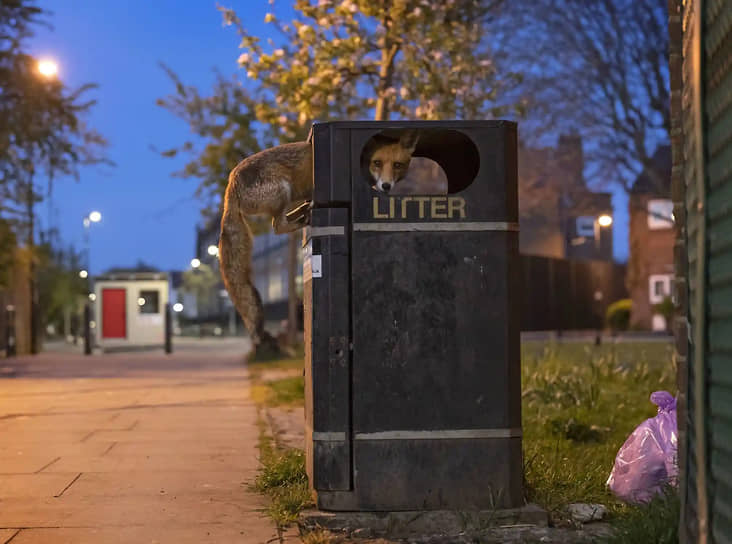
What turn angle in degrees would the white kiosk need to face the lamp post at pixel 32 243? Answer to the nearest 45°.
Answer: approximately 45° to its right

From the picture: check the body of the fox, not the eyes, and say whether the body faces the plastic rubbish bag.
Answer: yes

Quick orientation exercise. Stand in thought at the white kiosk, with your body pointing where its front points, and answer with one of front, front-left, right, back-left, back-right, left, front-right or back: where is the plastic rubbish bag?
front

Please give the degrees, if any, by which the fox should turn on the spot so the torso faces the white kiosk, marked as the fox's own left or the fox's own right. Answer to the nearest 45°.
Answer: approximately 90° to the fox's own left

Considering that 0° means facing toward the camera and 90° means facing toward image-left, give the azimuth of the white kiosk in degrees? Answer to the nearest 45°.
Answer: approximately 0°

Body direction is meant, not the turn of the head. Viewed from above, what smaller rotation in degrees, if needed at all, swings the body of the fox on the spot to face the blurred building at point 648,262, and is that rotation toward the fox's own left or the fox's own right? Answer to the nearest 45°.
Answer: approximately 90° to the fox's own left

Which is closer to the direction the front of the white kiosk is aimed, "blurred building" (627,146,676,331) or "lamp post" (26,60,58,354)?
the lamp post

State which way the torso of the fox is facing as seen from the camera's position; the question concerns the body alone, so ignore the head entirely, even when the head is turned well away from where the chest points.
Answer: to the viewer's right

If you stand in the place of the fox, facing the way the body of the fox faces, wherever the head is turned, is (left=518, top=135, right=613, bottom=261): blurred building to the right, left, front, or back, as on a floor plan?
left

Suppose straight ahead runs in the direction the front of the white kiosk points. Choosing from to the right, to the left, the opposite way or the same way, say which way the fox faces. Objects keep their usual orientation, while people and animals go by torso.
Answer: to the left

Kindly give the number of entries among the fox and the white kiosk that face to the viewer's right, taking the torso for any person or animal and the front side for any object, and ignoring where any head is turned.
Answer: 1
